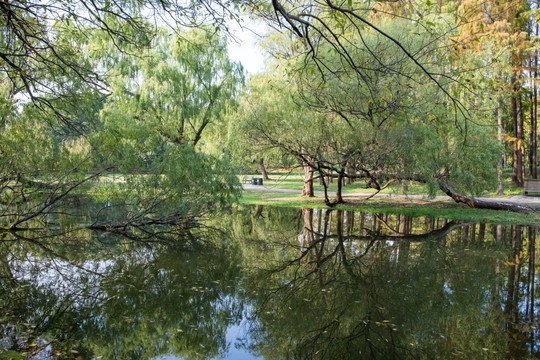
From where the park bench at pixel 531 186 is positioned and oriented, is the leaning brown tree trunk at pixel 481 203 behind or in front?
in front

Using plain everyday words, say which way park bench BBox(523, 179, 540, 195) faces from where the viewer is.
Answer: facing the viewer

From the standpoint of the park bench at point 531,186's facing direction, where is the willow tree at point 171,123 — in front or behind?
in front

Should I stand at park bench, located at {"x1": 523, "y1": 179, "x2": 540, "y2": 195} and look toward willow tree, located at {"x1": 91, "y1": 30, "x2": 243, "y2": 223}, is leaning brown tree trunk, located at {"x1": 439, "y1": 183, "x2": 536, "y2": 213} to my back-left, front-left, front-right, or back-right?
front-left
